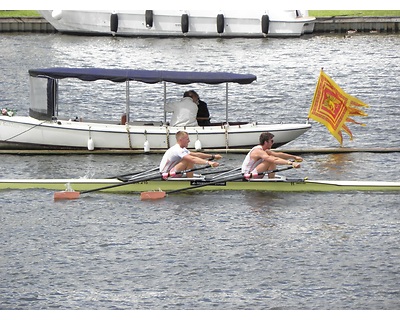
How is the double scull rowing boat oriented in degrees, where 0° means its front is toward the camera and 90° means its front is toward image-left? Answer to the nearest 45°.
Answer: approximately 90°
